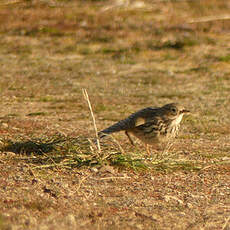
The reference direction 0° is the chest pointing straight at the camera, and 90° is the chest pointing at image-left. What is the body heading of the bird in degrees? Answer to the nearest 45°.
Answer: approximately 270°
